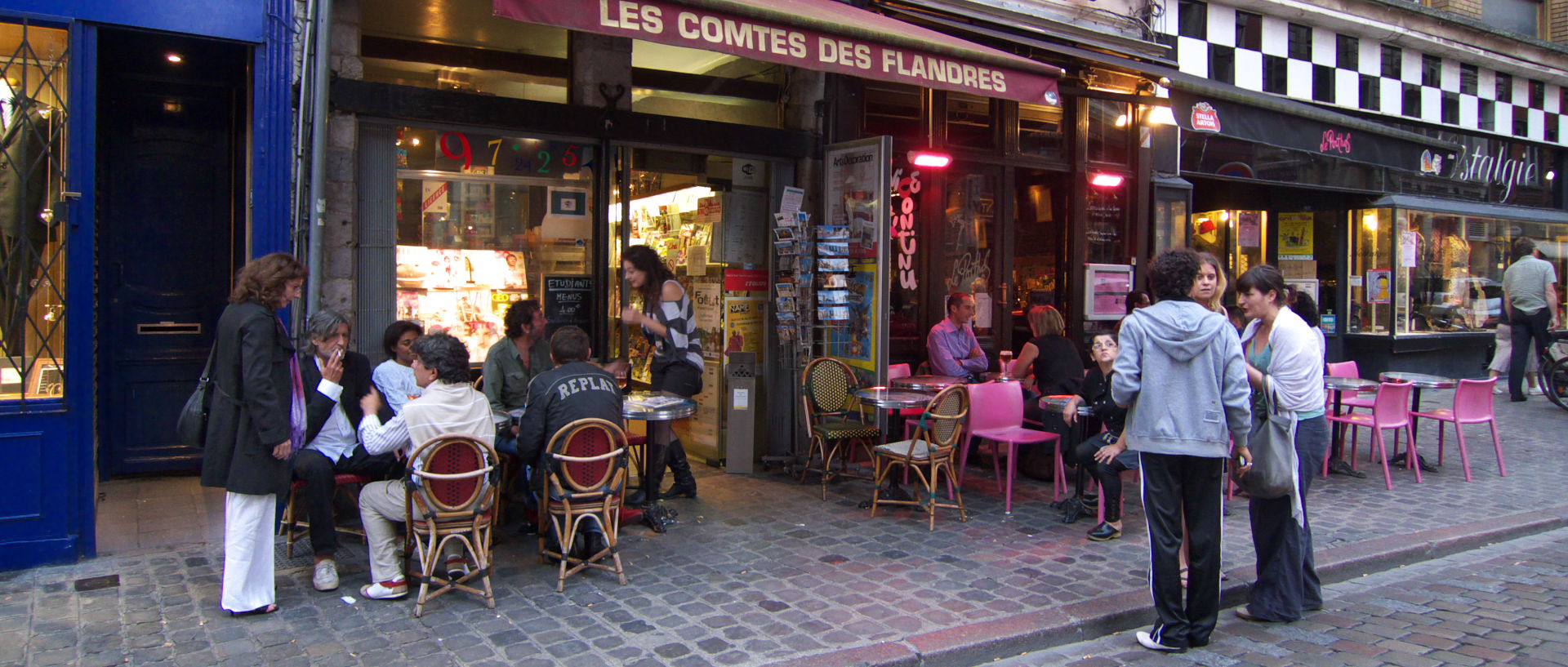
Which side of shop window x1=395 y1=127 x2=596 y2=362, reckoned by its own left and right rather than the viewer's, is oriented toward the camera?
front

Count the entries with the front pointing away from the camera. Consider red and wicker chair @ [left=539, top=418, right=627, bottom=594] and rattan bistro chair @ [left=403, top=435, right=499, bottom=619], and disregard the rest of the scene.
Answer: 2

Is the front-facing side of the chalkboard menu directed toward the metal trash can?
no

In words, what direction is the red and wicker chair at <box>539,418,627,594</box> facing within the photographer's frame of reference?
facing away from the viewer

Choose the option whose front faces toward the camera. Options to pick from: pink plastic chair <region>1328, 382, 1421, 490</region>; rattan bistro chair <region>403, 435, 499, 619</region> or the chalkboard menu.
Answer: the chalkboard menu

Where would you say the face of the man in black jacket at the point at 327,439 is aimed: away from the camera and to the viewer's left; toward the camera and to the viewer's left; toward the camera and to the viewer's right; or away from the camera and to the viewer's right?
toward the camera and to the viewer's right

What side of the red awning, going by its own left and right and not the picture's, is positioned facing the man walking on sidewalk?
left

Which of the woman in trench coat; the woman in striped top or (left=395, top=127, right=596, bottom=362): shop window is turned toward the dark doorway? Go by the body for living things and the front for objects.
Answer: the woman in striped top

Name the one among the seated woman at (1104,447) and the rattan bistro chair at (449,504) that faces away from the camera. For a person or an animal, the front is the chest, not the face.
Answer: the rattan bistro chair

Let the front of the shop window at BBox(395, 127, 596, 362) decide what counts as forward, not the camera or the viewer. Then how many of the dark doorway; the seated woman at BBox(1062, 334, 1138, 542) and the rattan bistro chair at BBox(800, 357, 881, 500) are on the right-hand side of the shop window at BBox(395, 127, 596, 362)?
1

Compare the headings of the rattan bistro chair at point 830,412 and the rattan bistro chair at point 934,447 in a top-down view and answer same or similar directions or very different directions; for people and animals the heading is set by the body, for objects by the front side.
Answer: very different directions

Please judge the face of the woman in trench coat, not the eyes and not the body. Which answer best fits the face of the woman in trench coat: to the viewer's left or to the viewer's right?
to the viewer's right

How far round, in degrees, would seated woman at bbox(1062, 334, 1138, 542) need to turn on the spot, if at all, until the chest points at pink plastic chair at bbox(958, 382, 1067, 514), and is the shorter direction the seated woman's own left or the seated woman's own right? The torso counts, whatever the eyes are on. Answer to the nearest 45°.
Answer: approximately 90° to the seated woman's own right

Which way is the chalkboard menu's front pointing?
toward the camera

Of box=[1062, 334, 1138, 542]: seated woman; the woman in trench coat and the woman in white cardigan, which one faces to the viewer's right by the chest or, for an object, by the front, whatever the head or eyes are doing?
the woman in trench coat

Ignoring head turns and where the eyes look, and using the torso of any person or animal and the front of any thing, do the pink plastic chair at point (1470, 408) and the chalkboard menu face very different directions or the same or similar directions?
very different directions

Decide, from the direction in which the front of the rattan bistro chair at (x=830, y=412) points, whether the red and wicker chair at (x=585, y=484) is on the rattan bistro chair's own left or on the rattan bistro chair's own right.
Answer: on the rattan bistro chair's own right

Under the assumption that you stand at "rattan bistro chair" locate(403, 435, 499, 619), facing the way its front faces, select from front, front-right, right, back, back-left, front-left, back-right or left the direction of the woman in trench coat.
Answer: left
